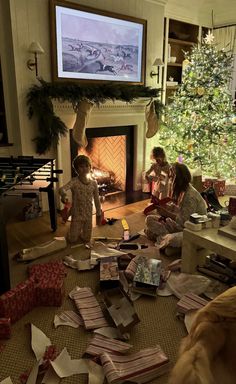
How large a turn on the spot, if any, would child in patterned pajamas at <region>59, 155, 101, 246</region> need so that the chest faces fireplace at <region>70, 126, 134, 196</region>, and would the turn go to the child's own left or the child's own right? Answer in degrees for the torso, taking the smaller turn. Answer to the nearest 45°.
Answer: approximately 180°

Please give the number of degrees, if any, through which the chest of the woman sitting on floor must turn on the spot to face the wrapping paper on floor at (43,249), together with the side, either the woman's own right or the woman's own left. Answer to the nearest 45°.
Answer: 0° — they already face it

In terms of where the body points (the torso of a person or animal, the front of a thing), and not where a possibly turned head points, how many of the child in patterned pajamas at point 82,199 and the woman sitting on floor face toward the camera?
1

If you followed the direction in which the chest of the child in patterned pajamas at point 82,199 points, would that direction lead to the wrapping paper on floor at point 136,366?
yes

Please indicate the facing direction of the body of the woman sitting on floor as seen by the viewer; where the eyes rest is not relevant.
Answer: to the viewer's left

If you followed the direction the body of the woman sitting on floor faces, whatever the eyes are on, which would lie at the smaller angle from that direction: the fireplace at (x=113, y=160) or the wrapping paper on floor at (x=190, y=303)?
the fireplace

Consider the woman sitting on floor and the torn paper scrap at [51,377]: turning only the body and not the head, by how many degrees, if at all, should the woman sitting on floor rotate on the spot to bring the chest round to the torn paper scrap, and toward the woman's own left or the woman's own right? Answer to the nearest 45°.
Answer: approximately 90° to the woman's own left

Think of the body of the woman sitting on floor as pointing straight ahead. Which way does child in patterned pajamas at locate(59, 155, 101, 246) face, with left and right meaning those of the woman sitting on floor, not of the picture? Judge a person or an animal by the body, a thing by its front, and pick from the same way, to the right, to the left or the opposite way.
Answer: to the left

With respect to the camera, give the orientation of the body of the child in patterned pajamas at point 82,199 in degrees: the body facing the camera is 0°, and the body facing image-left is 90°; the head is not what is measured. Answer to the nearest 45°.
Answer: approximately 0°
